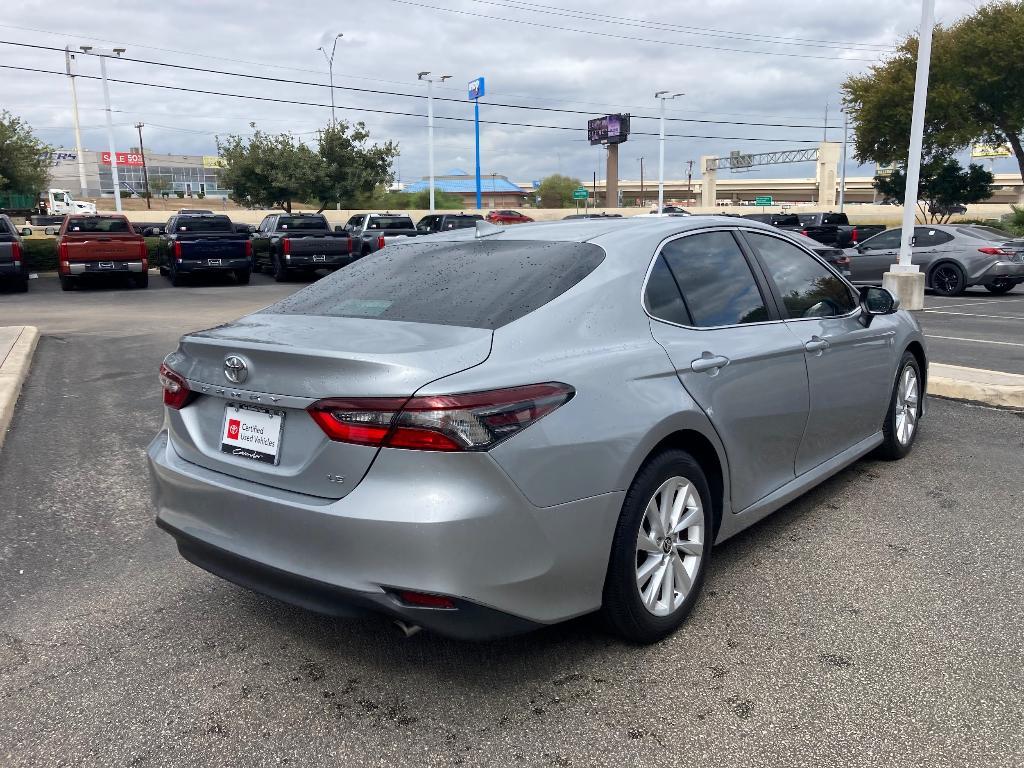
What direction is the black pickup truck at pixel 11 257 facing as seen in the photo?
away from the camera

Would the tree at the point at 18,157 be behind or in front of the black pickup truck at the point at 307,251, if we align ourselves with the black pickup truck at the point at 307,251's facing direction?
in front

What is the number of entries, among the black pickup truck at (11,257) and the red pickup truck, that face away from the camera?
2

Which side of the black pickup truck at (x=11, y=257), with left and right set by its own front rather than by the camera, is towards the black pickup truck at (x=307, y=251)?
right

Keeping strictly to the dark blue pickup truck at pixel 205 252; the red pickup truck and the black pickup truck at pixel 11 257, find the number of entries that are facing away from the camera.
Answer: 3

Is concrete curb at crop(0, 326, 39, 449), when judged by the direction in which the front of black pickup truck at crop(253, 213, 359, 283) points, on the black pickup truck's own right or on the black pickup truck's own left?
on the black pickup truck's own left

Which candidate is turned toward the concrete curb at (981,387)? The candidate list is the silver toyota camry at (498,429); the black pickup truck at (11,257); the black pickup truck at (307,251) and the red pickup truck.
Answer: the silver toyota camry

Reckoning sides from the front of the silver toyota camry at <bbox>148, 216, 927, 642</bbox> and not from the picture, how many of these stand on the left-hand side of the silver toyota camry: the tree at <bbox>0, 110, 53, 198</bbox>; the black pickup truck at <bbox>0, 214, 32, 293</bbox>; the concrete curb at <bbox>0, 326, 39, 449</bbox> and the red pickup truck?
4

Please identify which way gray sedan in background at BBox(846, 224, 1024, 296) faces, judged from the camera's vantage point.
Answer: facing away from the viewer and to the left of the viewer

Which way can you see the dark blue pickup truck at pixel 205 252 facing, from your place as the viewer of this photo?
facing away from the viewer

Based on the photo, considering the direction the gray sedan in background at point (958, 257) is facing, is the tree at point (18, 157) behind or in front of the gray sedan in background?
in front

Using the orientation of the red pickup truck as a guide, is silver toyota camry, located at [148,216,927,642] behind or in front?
behind

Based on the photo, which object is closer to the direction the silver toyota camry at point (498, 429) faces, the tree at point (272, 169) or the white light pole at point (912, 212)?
the white light pole

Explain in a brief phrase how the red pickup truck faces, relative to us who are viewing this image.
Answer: facing away from the viewer

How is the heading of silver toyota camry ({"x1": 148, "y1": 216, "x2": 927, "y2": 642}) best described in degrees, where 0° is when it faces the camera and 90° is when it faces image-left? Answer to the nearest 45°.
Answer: approximately 225°

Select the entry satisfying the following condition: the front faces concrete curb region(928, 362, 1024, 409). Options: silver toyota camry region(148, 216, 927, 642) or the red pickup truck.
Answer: the silver toyota camry

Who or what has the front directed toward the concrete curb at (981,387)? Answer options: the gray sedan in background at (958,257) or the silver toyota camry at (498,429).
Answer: the silver toyota camry
